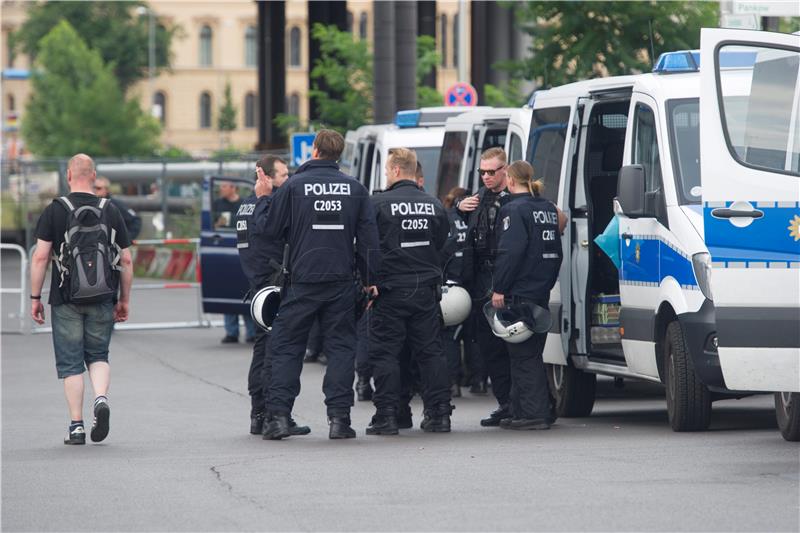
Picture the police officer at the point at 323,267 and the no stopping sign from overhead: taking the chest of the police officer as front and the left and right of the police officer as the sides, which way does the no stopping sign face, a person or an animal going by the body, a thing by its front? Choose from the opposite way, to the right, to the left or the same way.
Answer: the opposite way

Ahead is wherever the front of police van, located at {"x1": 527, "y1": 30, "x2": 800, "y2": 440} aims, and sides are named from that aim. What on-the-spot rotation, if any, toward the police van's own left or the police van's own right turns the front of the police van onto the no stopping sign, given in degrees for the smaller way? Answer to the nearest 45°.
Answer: approximately 135° to the police van's own left

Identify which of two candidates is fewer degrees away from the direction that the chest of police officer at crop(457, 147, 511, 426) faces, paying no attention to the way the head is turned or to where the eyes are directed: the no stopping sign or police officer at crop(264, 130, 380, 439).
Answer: the police officer

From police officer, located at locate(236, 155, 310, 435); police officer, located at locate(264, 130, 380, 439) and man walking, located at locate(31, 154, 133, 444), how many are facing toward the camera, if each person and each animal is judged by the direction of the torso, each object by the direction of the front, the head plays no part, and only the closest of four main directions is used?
0

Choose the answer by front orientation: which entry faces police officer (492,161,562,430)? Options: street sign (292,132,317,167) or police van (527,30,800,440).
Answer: the street sign

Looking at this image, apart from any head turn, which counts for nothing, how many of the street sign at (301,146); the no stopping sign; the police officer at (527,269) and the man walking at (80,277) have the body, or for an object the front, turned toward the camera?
2

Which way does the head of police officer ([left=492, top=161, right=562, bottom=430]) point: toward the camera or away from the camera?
away from the camera

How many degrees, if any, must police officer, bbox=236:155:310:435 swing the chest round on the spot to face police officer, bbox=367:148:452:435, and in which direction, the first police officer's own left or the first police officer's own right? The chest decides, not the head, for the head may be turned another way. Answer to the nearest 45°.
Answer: approximately 45° to the first police officer's own right

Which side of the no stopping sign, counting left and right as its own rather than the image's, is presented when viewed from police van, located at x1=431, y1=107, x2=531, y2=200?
front

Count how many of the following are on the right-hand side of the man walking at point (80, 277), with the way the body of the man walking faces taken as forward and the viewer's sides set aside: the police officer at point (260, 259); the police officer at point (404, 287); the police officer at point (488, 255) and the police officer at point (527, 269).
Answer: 4

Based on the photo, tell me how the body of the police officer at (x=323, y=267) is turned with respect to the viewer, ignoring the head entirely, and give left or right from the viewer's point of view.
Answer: facing away from the viewer

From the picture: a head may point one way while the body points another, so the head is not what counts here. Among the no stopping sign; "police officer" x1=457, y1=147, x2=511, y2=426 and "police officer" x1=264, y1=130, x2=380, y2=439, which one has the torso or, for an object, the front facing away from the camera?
"police officer" x1=264, y1=130, x2=380, y2=439

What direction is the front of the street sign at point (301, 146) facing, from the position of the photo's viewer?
facing the viewer

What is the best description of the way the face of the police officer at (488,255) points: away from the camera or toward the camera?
toward the camera

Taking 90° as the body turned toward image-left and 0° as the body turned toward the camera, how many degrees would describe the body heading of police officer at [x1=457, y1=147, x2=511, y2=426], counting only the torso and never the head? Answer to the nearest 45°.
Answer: approximately 45°

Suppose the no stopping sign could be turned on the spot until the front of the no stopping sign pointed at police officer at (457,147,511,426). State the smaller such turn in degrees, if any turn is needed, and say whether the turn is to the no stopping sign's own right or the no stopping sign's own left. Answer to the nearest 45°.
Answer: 0° — it already faces them

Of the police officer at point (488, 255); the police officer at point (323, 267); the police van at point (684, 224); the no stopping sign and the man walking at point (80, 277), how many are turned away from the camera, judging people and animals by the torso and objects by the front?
2

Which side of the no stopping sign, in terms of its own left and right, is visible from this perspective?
front

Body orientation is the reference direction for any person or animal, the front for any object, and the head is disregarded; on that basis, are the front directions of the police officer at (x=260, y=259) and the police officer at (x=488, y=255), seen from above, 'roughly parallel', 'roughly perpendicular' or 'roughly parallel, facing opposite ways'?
roughly parallel, facing opposite ways

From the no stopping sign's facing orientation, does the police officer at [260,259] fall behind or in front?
in front
